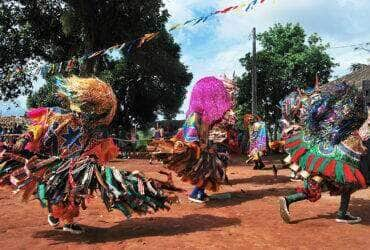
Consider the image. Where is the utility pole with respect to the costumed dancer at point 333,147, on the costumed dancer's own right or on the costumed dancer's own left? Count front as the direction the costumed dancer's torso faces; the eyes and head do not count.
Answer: on the costumed dancer's own left

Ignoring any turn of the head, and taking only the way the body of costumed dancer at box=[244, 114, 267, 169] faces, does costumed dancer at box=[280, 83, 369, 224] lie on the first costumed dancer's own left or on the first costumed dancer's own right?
on the first costumed dancer's own left

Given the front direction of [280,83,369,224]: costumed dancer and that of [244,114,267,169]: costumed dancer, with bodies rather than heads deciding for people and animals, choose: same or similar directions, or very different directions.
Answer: very different directions

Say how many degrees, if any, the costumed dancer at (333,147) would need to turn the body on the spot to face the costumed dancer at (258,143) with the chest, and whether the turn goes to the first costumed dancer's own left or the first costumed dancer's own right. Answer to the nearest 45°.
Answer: approximately 90° to the first costumed dancer's own left

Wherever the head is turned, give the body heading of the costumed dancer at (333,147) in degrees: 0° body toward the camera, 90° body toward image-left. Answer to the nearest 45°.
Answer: approximately 270°

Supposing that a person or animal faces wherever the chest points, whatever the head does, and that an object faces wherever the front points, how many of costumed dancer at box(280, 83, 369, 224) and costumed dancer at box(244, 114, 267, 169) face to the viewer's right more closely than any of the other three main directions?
1
